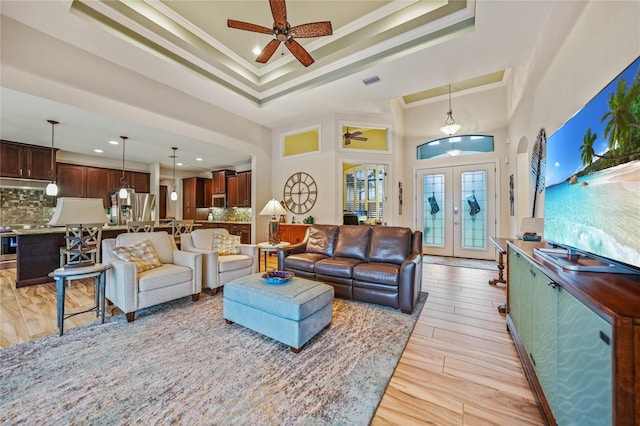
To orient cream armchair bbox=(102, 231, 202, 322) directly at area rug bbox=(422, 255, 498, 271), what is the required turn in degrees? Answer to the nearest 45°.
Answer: approximately 45° to its left

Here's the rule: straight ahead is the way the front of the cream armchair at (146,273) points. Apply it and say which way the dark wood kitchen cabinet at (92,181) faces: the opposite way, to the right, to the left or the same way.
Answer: the same way

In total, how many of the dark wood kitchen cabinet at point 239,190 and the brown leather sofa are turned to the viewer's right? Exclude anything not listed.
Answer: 0

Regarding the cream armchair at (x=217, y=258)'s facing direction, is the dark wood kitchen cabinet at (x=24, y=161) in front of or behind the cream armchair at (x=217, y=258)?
behind

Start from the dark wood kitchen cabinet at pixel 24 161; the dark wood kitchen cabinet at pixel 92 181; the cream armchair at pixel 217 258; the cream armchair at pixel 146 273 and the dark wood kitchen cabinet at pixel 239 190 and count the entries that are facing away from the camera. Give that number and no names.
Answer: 0

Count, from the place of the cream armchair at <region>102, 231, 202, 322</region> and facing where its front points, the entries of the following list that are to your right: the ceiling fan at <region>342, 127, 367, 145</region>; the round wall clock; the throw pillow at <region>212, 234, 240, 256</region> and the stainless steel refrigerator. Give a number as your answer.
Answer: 0

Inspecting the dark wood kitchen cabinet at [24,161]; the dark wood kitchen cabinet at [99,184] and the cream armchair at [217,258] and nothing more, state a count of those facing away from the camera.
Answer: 0

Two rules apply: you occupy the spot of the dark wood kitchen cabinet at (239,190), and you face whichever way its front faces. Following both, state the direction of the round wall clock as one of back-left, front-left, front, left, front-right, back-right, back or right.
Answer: left

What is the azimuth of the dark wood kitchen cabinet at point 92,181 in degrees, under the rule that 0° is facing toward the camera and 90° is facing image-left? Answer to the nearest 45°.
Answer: approximately 315°

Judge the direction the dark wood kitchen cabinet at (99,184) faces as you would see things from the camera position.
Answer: facing the viewer and to the right of the viewer

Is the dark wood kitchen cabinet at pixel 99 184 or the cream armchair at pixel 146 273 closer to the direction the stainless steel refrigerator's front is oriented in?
the cream armchair

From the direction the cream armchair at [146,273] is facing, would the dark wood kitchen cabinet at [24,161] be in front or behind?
behind

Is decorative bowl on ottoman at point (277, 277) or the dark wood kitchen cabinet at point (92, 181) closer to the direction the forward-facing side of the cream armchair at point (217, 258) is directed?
the decorative bowl on ottoman

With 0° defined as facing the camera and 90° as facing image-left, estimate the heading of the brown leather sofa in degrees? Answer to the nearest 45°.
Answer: approximately 45°

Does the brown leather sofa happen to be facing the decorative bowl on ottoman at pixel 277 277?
yes

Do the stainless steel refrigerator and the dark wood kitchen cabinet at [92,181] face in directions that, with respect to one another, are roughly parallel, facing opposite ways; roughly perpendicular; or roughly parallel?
roughly parallel

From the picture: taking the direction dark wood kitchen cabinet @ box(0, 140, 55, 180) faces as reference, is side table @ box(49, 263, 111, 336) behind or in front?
in front

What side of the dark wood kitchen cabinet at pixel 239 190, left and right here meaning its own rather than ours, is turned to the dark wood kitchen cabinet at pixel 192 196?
right
